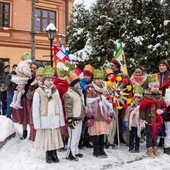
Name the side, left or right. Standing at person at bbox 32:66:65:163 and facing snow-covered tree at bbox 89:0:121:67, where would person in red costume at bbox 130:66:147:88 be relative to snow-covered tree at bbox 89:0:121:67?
right

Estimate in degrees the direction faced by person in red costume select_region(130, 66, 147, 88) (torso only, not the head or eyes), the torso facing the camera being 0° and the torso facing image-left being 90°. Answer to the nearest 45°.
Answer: approximately 0°

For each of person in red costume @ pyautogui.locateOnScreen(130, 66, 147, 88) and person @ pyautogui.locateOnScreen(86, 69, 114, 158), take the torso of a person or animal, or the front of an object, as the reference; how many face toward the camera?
2

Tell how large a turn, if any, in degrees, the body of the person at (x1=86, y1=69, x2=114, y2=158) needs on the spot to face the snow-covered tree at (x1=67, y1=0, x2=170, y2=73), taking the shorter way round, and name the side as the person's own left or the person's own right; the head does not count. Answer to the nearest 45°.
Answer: approximately 180°

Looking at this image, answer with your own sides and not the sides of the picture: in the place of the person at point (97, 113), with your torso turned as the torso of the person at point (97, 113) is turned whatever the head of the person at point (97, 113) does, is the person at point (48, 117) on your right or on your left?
on your right

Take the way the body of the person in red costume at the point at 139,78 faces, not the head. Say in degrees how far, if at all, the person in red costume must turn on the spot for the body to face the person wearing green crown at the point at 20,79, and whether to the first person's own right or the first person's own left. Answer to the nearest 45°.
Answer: approximately 90° to the first person's own right

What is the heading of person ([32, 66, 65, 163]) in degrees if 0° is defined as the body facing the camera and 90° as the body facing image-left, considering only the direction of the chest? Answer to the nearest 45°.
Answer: approximately 315°

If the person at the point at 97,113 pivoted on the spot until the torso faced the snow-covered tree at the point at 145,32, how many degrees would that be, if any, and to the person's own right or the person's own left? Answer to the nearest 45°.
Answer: approximately 180°

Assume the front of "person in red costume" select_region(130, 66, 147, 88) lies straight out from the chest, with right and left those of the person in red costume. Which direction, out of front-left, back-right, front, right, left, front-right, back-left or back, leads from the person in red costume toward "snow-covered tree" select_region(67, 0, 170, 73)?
back

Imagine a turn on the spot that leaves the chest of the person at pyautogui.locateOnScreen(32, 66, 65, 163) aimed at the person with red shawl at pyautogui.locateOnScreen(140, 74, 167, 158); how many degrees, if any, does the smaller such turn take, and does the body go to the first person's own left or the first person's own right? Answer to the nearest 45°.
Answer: approximately 45° to the first person's own left

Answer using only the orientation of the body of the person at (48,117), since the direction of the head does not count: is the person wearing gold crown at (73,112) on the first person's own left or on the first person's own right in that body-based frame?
on the first person's own left
